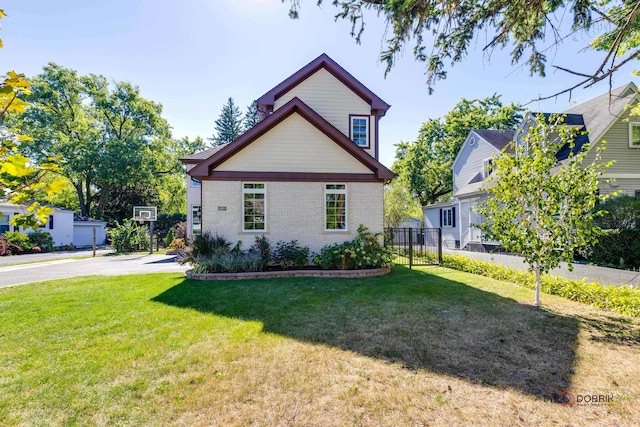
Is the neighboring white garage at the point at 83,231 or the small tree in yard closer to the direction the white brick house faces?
the small tree in yard

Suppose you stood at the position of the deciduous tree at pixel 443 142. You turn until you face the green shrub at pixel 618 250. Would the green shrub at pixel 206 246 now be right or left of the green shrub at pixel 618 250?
right

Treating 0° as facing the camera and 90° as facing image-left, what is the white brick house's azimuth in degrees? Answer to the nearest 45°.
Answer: approximately 0°

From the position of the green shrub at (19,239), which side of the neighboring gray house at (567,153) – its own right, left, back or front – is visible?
right

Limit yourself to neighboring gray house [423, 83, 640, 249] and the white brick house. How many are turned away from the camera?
0

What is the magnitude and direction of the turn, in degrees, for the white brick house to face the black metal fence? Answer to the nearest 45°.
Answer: approximately 90° to its left

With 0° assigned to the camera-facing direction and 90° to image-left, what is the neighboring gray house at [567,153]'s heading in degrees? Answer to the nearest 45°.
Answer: approximately 45°

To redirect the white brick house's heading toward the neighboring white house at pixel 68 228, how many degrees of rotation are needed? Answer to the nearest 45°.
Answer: approximately 135° to its right

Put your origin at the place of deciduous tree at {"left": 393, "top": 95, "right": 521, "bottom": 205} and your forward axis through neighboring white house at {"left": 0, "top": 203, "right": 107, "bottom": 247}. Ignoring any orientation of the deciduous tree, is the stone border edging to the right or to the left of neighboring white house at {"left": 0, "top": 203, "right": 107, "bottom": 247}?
left

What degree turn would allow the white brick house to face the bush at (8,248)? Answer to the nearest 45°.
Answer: approximately 135° to its right

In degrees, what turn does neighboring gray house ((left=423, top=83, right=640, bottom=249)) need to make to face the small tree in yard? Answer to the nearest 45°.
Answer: approximately 45° to its left
